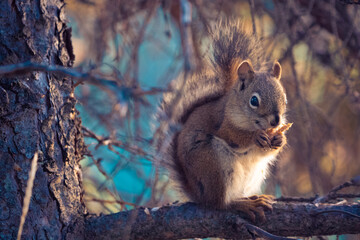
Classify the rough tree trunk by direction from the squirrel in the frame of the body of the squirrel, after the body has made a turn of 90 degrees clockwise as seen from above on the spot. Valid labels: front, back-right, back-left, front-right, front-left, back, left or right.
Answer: front

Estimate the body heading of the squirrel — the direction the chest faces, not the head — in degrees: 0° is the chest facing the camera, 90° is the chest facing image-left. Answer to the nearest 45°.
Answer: approximately 315°
